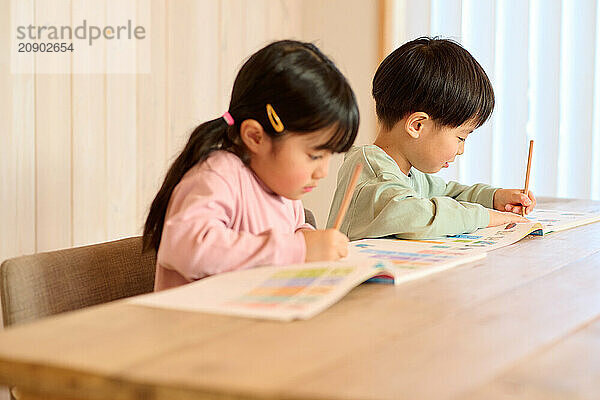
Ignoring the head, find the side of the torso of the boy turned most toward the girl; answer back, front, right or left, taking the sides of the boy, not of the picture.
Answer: right

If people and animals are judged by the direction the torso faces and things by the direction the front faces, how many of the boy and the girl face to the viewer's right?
2

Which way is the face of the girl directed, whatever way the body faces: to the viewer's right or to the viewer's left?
to the viewer's right

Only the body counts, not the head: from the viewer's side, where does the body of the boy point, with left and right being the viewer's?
facing to the right of the viewer

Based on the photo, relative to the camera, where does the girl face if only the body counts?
to the viewer's right
